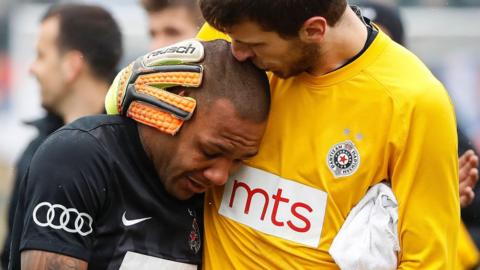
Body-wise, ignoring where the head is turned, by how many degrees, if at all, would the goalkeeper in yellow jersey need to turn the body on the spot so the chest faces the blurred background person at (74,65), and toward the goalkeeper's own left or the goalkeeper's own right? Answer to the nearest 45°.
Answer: approximately 90° to the goalkeeper's own right

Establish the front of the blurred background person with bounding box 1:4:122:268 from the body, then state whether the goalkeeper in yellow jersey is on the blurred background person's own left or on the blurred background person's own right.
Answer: on the blurred background person's own left

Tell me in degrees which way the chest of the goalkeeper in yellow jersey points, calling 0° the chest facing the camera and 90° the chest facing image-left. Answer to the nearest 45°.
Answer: approximately 45°
